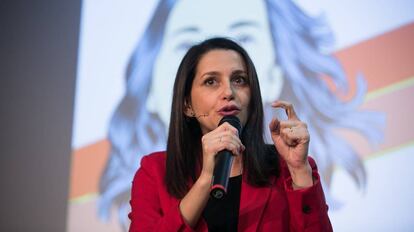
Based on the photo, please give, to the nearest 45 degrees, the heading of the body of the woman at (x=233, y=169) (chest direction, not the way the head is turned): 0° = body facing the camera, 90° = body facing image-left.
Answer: approximately 0°
